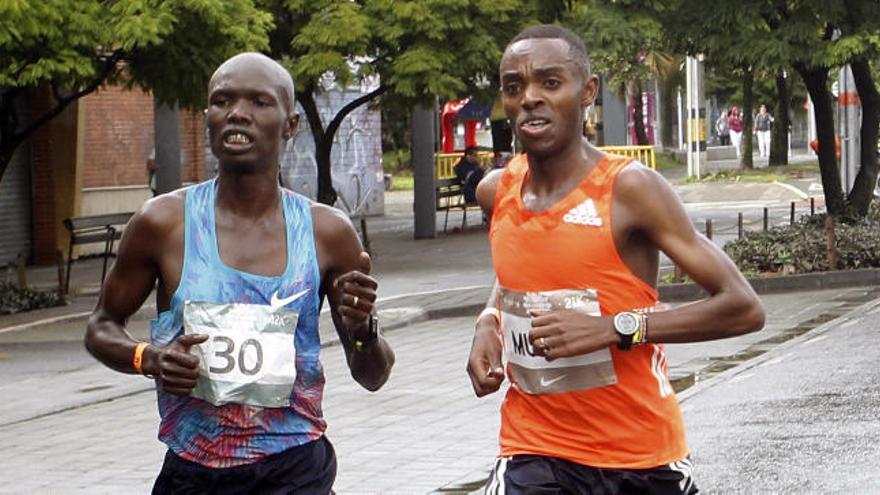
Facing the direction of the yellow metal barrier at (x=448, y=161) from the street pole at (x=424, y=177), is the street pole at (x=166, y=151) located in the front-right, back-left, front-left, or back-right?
back-left

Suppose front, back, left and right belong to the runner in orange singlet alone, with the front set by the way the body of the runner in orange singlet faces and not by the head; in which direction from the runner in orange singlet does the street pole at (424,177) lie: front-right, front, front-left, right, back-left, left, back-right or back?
back-right

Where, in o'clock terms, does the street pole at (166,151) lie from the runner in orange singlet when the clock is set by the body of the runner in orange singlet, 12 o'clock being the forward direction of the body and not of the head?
The street pole is roughly at 4 o'clock from the runner in orange singlet.

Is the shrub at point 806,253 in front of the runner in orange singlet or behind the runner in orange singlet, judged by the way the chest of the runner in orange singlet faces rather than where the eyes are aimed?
behind

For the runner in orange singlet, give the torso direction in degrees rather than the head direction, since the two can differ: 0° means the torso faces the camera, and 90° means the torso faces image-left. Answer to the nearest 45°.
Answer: approximately 45°

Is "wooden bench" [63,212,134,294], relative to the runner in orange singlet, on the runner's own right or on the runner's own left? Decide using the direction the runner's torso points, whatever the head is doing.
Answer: on the runner's own right

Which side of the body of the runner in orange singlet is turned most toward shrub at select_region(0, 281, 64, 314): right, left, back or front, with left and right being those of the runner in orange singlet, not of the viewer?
right

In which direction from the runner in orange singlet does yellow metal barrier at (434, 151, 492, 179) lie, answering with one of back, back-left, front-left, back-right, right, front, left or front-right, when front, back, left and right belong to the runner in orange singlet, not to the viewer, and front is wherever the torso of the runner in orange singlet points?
back-right
